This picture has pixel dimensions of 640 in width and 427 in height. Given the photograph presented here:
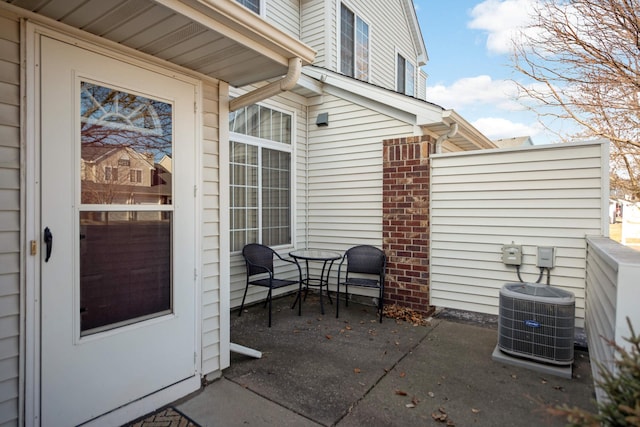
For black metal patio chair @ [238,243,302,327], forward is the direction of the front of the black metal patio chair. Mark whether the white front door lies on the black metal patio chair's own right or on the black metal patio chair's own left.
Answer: on the black metal patio chair's own right

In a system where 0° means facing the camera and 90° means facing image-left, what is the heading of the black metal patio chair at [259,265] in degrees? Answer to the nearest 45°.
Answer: approximately 315°

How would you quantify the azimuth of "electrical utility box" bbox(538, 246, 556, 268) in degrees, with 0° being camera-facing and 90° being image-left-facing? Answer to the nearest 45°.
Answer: approximately 0°

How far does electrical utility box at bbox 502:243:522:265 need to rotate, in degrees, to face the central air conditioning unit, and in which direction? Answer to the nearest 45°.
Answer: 0° — it already faces it

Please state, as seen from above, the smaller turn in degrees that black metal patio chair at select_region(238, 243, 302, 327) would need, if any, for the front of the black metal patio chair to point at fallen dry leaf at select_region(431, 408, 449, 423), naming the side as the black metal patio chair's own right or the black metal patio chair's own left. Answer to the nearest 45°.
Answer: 0° — it already faces it

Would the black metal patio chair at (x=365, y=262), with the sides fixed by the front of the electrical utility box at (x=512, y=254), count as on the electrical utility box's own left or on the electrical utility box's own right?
on the electrical utility box's own right

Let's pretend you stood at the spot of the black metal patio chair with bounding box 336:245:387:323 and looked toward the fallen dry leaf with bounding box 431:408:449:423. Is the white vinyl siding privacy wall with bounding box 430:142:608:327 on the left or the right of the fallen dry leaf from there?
left

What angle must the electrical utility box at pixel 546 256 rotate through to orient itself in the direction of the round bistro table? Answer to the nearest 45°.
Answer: approximately 90° to its right

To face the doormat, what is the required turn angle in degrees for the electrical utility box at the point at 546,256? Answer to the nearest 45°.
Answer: approximately 45° to its right

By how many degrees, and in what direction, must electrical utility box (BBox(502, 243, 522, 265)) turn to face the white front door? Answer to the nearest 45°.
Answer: approximately 45° to its right

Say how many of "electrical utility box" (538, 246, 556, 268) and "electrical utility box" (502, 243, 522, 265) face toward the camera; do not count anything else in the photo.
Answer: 2

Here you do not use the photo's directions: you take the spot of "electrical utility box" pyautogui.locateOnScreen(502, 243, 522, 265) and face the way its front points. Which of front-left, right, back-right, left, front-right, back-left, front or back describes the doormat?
front-right

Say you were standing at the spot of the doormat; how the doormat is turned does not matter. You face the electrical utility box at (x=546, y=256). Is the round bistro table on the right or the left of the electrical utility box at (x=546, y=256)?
left
